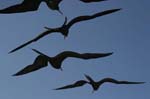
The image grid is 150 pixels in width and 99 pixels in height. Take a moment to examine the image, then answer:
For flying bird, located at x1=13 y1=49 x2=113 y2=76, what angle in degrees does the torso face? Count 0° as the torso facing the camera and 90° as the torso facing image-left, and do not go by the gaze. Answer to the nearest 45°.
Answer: approximately 315°
